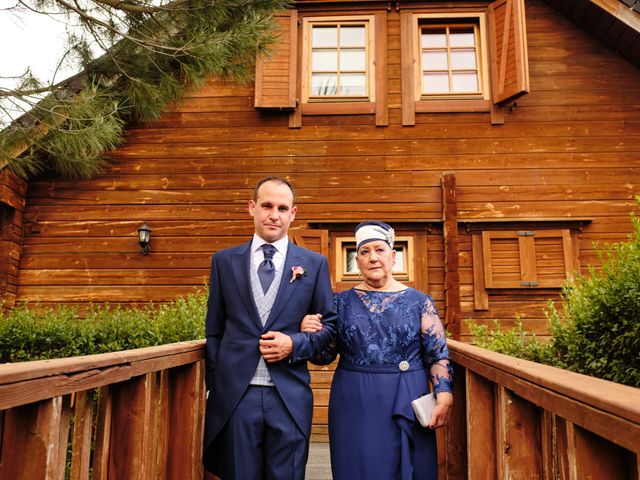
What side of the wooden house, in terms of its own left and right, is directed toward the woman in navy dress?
front

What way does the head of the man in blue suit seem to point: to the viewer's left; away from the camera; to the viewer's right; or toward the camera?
toward the camera

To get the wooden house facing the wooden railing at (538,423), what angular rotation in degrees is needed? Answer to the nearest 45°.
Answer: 0° — it already faces it

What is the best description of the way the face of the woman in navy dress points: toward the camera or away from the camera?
toward the camera

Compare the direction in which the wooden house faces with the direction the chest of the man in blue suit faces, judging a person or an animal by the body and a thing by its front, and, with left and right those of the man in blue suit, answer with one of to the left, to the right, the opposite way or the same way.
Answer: the same way

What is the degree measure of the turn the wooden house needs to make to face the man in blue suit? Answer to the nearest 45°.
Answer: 0° — it already faces them

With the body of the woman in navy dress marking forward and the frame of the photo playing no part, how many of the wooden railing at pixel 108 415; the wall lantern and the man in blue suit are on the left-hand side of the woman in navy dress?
0

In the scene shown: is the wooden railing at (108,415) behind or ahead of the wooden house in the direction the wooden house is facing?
ahead

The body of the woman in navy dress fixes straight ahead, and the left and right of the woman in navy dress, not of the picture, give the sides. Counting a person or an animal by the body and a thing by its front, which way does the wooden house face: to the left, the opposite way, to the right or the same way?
the same way

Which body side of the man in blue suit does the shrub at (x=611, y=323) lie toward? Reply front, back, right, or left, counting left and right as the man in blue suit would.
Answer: left

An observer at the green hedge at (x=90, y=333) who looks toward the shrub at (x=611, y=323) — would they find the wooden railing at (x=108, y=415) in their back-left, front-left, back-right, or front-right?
front-right

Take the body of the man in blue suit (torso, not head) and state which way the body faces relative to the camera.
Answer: toward the camera

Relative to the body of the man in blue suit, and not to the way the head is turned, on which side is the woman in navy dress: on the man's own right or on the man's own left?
on the man's own left

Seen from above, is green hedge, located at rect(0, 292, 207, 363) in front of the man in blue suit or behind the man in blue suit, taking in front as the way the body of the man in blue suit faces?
behind

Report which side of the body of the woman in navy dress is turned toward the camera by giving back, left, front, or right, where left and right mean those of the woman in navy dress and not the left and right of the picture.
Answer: front
